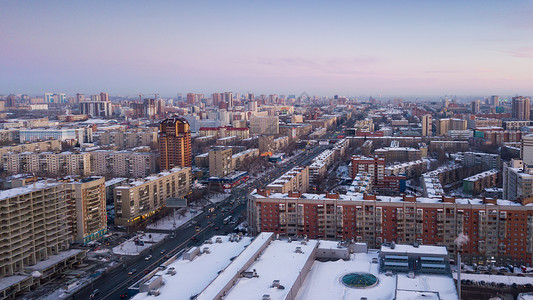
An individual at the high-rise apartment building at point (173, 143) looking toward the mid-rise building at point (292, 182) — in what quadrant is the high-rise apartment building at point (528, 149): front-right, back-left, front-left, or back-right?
front-left

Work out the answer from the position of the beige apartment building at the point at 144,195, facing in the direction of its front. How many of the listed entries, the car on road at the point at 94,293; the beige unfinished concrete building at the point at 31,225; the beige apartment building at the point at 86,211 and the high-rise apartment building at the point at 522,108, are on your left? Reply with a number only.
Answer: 1

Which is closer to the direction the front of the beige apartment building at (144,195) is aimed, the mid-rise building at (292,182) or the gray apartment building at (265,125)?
the mid-rise building

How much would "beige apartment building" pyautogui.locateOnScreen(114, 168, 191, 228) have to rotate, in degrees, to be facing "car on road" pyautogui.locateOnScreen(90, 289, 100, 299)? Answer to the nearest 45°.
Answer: approximately 45° to its right

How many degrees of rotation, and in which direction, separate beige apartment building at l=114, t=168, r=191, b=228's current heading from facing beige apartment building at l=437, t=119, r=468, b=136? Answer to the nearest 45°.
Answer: approximately 90° to its left

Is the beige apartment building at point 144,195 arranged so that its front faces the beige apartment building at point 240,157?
no

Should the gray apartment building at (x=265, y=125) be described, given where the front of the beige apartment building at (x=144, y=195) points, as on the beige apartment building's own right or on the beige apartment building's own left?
on the beige apartment building's own left

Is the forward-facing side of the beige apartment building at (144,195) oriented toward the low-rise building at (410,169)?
no

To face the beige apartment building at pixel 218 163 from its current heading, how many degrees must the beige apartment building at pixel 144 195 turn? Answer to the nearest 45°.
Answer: approximately 90° to its left

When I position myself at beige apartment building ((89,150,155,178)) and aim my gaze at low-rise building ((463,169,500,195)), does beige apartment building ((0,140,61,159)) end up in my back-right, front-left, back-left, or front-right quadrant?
back-left

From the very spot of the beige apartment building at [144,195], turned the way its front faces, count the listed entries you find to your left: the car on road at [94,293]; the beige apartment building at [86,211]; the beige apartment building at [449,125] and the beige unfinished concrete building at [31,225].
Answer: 1

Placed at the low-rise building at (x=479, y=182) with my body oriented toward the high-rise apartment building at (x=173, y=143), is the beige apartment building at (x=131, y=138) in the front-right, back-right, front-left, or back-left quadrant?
front-right

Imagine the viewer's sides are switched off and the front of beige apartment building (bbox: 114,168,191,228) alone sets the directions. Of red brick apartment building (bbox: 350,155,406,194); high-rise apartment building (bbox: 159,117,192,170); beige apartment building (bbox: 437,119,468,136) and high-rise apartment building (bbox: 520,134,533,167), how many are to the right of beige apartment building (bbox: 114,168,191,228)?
0

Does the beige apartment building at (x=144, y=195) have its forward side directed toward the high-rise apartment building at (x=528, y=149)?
no

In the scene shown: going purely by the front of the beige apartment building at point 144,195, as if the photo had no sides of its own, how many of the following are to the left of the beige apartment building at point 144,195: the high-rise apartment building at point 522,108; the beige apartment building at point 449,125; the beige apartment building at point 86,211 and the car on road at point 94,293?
2

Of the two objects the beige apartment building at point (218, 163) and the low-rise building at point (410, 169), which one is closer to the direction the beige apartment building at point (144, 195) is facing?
the low-rise building
